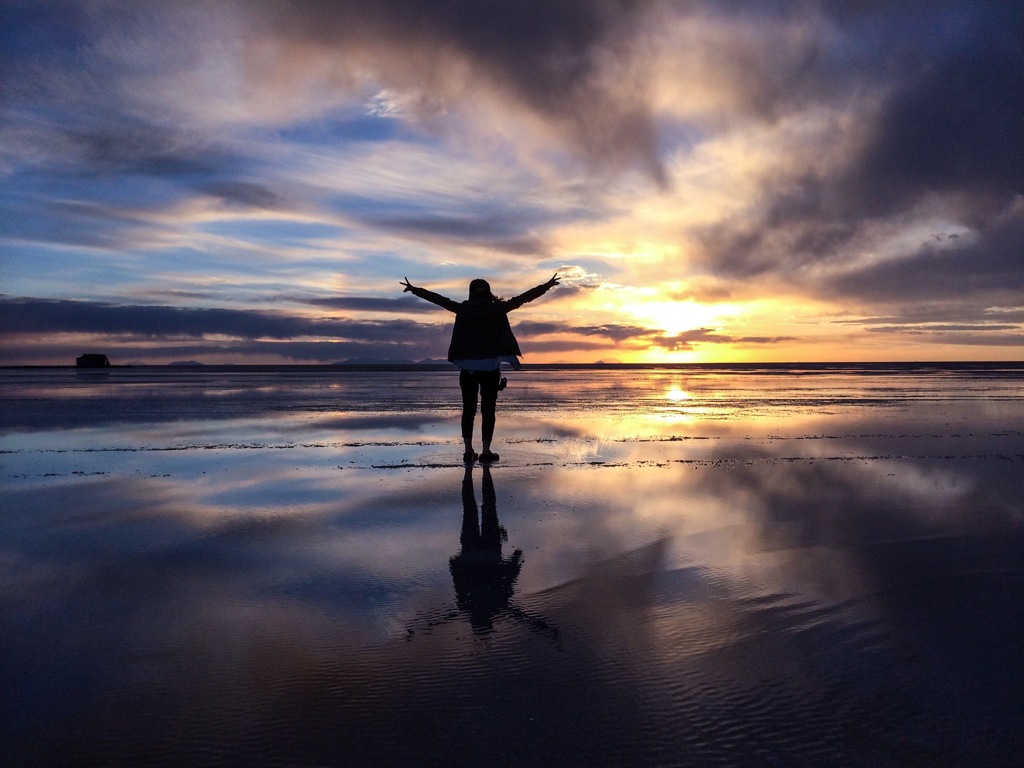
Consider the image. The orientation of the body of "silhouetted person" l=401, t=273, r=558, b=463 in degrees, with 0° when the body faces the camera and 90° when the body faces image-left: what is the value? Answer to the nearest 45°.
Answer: approximately 180°
